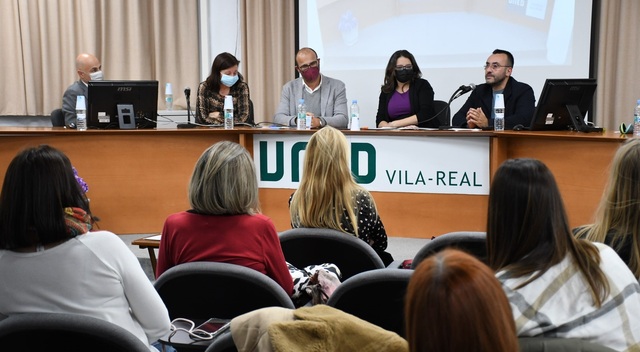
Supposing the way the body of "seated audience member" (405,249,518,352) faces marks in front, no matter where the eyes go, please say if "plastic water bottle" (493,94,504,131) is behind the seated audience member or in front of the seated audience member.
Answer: in front

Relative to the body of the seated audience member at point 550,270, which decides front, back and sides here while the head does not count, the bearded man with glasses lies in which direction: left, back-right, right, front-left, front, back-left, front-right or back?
front-right

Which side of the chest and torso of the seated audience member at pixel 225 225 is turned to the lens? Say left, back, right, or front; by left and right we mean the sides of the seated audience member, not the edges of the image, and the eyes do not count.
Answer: back

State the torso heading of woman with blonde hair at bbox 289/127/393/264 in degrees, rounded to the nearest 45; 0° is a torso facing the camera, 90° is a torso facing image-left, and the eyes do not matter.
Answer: approximately 180°

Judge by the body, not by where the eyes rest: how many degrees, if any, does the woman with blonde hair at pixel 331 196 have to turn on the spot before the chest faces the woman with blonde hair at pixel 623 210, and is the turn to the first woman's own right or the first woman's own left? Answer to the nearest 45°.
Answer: approximately 135° to the first woman's own right

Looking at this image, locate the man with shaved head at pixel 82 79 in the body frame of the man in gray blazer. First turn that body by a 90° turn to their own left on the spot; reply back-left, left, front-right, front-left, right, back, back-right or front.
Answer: back

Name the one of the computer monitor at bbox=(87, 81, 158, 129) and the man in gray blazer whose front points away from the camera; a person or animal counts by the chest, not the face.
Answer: the computer monitor

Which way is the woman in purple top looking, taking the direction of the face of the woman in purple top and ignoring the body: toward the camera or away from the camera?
toward the camera

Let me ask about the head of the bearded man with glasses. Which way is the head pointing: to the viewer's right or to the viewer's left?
to the viewer's left

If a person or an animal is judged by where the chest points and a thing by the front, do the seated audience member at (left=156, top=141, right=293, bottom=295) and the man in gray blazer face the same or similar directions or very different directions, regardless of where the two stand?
very different directions

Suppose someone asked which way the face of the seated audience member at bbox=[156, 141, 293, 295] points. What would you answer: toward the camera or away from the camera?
away from the camera

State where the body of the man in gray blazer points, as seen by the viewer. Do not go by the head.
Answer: toward the camera

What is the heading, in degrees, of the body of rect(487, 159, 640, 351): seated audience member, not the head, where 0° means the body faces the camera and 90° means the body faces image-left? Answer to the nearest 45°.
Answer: approximately 135°

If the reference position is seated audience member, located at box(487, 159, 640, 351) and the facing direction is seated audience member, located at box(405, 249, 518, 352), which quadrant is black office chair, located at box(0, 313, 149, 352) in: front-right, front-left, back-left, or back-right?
front-right

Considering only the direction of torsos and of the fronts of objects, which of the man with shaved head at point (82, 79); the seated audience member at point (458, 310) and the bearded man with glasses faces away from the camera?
the seated audience member

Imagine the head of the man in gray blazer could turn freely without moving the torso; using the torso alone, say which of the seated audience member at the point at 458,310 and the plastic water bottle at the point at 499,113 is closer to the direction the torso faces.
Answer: the seated audience member
